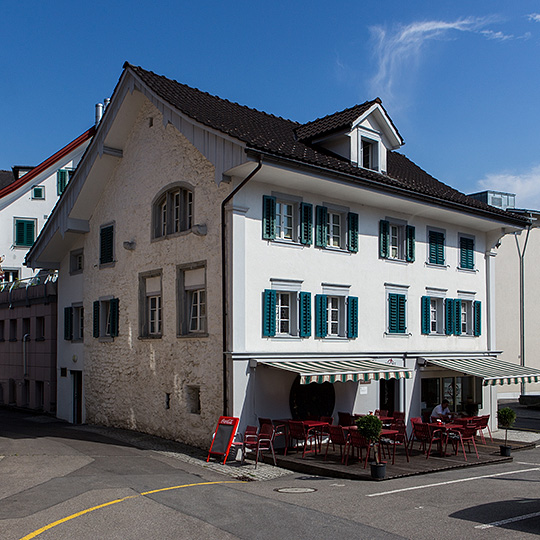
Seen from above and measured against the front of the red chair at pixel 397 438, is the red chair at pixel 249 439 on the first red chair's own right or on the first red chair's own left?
on the first red chair's own left

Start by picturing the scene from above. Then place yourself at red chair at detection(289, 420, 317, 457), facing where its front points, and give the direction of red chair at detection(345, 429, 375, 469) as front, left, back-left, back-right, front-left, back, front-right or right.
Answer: right

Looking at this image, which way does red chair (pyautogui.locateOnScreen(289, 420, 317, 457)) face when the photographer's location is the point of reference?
facing away from the viewer and to the right of the viewer

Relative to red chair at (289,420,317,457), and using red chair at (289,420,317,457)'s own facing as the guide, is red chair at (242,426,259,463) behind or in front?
behind

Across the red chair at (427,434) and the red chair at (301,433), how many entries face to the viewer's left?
0

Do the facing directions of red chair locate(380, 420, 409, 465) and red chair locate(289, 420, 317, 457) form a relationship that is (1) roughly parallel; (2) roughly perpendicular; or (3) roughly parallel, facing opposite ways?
roughly perpendicular

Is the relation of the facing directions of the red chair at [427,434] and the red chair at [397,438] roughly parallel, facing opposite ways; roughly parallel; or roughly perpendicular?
roughly perpendicular

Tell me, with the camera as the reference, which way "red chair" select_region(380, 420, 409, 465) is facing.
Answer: facing away from the viewer and to the left of the viewer
